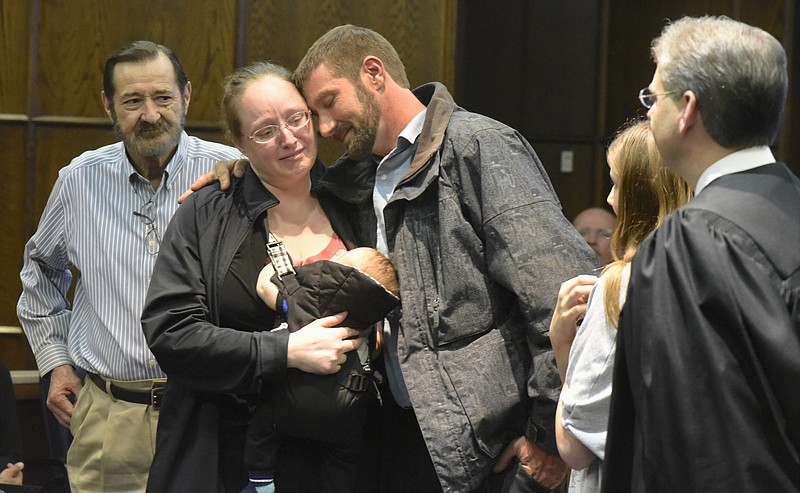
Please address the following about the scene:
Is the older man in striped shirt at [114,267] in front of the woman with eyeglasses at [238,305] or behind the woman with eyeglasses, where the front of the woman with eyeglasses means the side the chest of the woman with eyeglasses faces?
behind

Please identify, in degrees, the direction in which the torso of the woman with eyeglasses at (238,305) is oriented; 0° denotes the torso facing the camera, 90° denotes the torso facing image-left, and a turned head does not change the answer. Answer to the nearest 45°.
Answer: approximately 315°

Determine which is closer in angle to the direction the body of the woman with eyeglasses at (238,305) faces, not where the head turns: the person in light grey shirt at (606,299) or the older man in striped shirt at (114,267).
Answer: the person in light grey shirt

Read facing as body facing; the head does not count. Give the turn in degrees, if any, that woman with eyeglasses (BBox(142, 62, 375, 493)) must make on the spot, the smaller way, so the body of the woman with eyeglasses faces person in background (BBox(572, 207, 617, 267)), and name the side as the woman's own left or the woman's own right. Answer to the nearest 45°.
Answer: approximately 90° to the woman's own left
